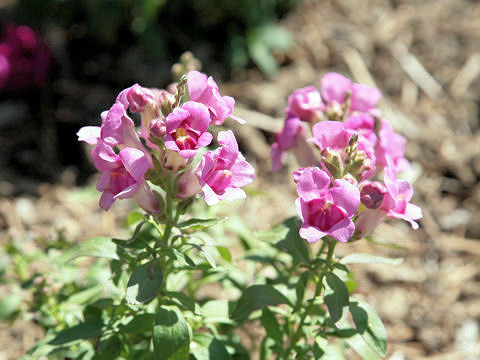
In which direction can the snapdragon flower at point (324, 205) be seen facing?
toward the camera

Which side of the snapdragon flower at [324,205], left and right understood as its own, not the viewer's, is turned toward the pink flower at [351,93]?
back

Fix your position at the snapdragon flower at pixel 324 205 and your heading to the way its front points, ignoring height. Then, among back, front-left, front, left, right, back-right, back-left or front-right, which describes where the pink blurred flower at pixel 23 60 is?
back-right

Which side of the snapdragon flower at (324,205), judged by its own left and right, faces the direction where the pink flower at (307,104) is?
back

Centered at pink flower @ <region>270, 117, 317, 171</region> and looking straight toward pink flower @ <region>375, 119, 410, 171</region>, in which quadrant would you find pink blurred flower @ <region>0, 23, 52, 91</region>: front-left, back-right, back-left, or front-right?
back-left
